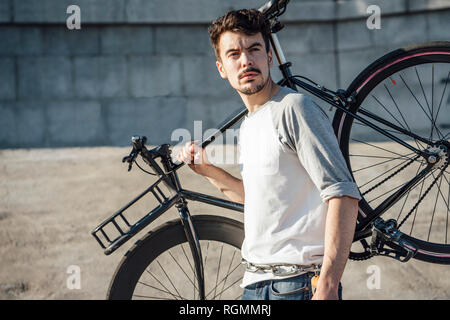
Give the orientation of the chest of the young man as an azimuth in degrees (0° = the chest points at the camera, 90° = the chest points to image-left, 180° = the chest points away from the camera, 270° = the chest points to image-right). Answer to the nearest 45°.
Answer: approximately 45°
